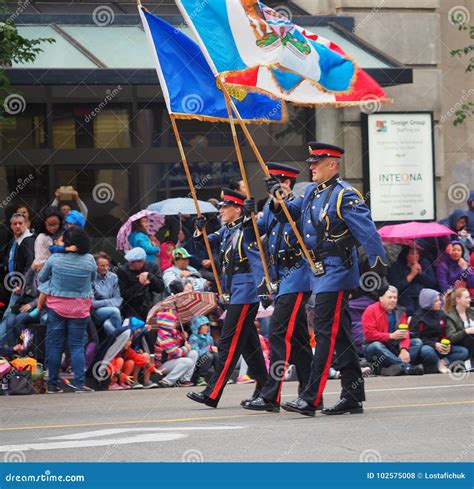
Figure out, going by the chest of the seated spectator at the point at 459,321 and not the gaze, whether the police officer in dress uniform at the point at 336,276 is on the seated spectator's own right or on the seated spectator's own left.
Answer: on the seated spectator's own right

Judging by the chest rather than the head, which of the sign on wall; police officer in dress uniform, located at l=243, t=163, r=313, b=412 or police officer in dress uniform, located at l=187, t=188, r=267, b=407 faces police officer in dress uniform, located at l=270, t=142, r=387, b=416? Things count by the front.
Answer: the sign on wall

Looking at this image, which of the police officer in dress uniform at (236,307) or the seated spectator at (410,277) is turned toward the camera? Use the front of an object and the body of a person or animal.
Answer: the seated spectator

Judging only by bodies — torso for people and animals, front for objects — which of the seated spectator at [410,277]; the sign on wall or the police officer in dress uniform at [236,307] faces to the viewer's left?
the police officer in dress uniform

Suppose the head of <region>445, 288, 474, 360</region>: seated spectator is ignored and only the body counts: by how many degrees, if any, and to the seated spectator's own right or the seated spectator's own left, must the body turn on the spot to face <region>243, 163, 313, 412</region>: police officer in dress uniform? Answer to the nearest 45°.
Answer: approximately 45° to the seated spectator's own right

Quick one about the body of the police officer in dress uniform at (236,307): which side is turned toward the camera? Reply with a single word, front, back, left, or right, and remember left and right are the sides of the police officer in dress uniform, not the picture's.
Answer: left

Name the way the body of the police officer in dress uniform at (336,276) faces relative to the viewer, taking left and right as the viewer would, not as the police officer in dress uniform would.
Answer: facing to the left of the viewer

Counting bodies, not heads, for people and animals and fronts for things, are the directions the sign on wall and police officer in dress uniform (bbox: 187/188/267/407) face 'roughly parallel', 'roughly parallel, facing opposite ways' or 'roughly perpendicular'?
roughly perpendicular

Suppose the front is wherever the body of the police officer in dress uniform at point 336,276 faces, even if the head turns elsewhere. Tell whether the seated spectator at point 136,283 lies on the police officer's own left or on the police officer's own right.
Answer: on the police officer's own right

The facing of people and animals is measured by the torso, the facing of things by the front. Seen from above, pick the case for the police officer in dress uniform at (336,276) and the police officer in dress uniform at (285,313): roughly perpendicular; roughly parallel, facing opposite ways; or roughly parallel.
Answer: roughly parallel

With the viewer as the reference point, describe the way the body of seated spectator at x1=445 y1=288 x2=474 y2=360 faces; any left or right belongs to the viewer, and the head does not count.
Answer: facing the viewer and to the right of the viewer

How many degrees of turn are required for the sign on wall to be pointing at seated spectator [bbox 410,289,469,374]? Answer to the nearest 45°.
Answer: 0° — it already faces them

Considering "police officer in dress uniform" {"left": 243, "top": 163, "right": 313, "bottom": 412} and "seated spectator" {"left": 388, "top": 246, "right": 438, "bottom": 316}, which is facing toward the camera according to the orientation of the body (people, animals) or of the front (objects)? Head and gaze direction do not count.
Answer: the seated spectator

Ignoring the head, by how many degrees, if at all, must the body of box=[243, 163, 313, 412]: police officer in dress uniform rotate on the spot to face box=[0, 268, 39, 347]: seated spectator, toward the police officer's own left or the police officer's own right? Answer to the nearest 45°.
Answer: approximately 45° to the police officer's own right

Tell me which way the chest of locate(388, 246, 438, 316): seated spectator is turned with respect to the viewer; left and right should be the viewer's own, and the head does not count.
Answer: facing the viewer

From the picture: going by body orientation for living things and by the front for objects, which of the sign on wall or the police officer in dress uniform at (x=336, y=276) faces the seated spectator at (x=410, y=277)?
the sign on wall
